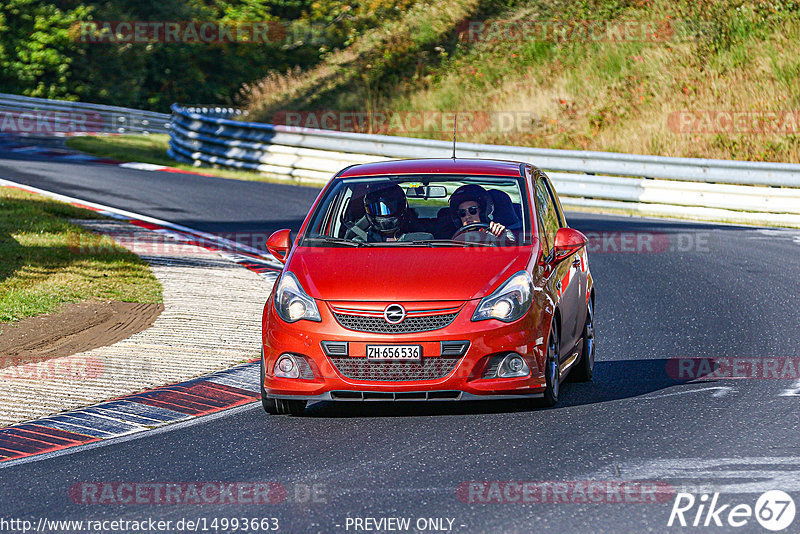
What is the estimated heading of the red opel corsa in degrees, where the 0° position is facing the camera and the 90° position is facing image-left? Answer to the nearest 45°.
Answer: approximately 0°

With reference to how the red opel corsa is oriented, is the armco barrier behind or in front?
behind

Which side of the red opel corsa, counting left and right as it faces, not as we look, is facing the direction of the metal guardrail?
back
